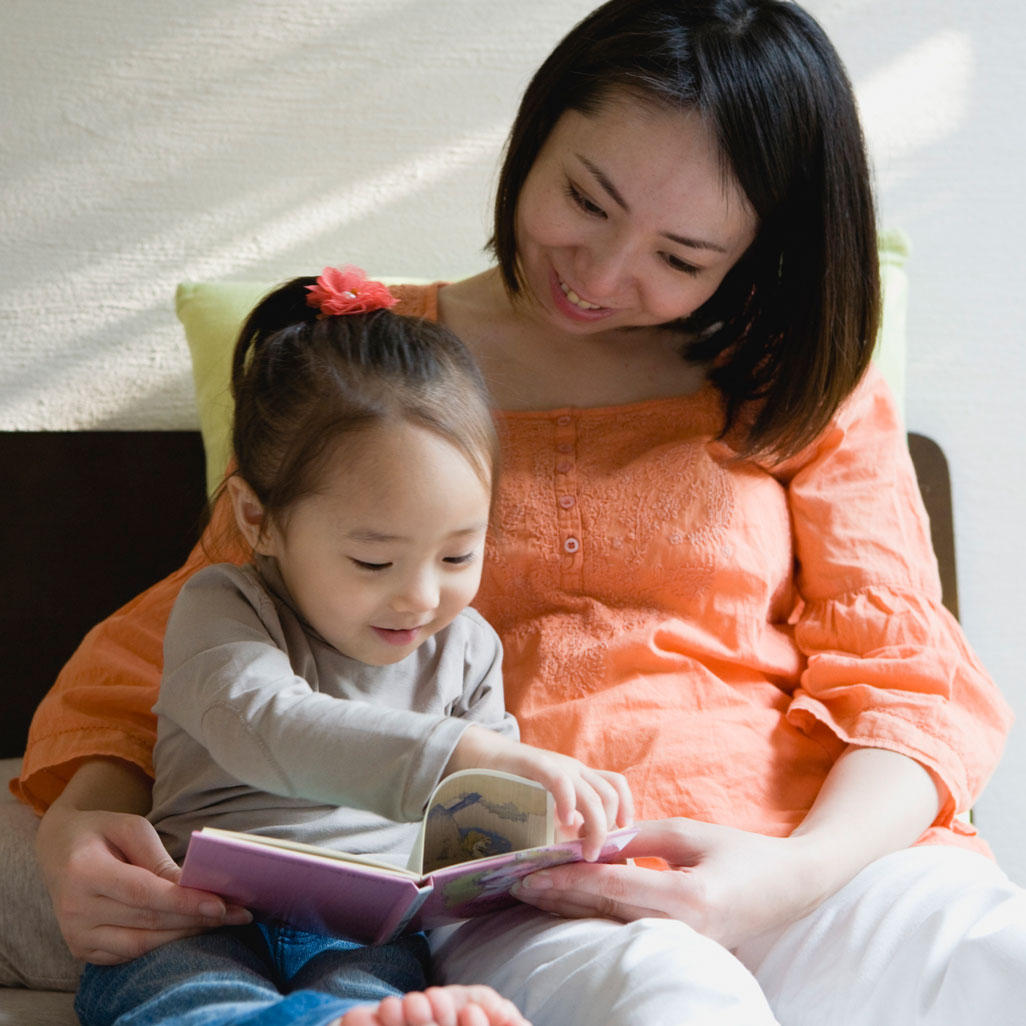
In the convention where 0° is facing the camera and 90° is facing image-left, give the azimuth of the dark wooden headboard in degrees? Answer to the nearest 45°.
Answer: approximately 0°

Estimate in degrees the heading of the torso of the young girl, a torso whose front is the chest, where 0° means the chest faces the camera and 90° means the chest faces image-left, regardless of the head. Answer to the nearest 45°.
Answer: approximately 315°

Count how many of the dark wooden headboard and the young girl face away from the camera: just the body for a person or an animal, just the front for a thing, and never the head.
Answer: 0
